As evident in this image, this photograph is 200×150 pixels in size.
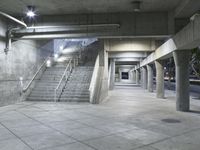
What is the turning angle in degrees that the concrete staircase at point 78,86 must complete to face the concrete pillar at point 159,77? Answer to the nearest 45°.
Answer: approximately 90° to its left

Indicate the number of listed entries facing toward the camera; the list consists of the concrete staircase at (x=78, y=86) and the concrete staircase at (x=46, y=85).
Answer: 2

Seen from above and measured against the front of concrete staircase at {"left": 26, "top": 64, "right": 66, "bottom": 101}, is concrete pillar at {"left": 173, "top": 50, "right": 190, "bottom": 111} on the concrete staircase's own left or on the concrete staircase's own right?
on the concrete staircase's own left

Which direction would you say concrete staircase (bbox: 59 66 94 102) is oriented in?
toward the camera

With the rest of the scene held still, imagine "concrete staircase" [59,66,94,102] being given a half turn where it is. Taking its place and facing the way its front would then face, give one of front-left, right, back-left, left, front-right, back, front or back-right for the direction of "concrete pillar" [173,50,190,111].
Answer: back-right

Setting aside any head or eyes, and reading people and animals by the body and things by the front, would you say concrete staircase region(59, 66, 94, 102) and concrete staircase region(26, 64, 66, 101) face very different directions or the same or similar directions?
same or similar directions

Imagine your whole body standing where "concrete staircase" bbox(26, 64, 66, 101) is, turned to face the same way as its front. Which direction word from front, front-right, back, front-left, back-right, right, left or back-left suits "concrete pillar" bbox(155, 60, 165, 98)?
left

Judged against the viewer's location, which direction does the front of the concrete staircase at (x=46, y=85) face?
facing the viewer

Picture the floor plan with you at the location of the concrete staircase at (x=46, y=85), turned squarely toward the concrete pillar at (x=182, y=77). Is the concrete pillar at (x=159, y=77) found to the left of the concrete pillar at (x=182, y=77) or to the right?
left

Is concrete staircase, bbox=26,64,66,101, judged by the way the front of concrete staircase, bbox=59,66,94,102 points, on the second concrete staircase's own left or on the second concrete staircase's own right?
on the second concrete staircase's own right
